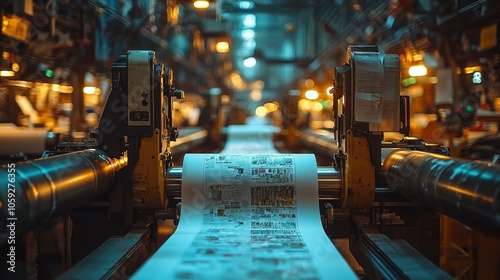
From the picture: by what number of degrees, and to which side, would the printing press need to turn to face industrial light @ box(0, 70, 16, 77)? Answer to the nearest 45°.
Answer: approximately 135° to its right

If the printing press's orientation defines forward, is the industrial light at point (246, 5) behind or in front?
behind

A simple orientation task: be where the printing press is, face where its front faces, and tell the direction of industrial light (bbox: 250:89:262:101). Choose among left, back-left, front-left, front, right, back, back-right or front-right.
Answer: back

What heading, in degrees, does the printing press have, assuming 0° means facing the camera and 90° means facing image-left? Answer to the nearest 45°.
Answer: approximately 0°

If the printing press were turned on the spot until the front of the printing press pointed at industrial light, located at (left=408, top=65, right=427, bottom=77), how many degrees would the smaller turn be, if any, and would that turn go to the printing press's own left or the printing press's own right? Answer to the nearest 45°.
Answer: approximately 135° to the printing press's own left
